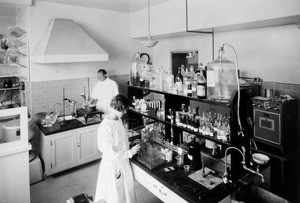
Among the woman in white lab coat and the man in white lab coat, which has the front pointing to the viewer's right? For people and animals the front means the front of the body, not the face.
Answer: the woman in white lab coat

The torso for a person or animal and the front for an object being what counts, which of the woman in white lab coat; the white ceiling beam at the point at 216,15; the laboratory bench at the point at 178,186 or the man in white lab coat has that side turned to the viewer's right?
the woman in white lab coat

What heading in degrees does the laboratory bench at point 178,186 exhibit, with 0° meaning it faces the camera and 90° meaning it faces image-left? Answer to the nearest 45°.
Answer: approximately 45°

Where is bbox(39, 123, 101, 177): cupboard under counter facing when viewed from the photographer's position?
facing the viewer and to the right of the viewer

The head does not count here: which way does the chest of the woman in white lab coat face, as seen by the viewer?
to the viewer's right
